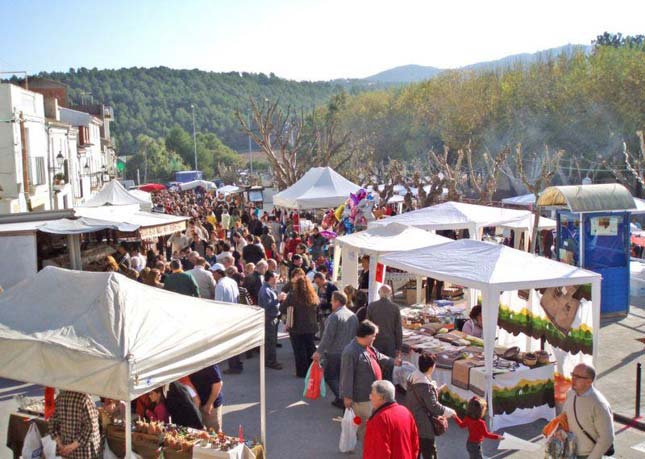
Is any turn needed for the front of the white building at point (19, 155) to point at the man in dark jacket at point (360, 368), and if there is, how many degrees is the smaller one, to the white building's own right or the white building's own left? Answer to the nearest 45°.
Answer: approximately 45° to the white building's own right

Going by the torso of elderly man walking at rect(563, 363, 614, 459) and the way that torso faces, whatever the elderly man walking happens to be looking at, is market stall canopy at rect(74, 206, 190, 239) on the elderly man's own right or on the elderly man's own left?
on the elderly man's own right

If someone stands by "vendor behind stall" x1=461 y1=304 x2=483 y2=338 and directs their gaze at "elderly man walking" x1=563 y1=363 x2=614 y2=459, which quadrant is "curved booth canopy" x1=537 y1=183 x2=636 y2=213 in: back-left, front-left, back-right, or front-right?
back-left

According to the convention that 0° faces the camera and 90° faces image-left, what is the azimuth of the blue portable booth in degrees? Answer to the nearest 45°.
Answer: approximately 45°

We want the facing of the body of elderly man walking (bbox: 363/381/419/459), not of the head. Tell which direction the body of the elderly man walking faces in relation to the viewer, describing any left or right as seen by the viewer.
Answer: facing away from the viewer and to the left of the viewer

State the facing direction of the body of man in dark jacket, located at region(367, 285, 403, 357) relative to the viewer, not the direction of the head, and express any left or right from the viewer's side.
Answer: facing away from the viewer

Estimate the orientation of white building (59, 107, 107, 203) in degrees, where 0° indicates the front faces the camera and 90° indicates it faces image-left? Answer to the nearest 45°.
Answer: approximately 315°

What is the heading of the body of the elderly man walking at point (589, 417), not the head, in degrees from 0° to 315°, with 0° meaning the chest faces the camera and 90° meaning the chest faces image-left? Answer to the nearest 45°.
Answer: approximately 45°

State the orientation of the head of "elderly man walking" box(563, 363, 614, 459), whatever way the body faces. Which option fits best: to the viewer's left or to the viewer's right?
to the viewer's left

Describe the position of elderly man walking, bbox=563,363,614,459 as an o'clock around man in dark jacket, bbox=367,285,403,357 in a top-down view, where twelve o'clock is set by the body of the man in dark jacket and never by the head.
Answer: The elderly man walking is roughly at 5 o'clock from the man in dark jacket.

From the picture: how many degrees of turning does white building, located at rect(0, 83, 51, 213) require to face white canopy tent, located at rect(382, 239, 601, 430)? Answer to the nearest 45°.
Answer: approximately 45° to its right

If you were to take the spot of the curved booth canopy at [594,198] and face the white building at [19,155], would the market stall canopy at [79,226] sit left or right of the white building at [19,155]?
left

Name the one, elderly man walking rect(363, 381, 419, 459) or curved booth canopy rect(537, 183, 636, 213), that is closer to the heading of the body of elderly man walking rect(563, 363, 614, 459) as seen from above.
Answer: the elderly man walking
